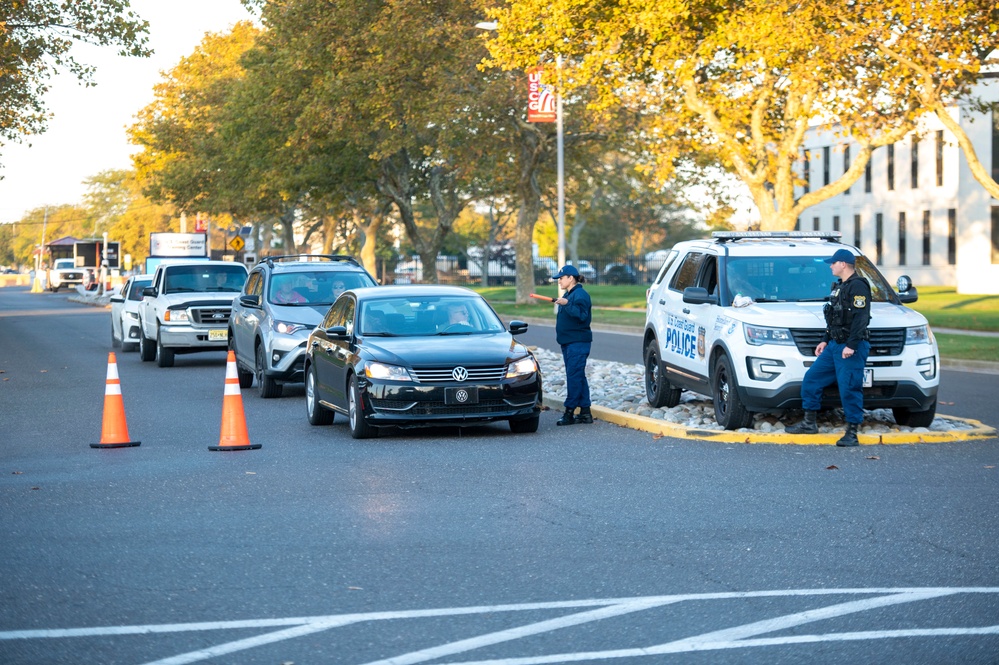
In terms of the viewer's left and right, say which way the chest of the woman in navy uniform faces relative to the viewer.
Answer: facing to the left of the viewer

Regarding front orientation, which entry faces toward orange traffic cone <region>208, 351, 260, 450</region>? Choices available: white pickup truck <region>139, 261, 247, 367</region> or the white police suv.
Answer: the white pickup truck

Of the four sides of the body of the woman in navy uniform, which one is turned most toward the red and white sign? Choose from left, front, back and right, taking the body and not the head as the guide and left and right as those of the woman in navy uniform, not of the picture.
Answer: right

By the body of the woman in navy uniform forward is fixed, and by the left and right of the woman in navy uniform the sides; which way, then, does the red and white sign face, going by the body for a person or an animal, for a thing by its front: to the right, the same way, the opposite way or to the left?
to the left

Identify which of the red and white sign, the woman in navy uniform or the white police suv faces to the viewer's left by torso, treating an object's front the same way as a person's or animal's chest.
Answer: the woman in navy uniform
